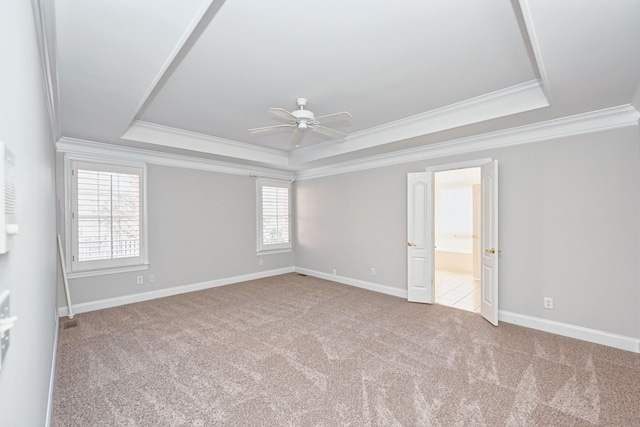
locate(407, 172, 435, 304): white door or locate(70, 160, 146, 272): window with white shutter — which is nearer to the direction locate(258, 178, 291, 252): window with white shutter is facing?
the white door

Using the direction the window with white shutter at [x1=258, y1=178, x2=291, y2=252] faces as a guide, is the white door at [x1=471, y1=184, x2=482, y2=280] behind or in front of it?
in front

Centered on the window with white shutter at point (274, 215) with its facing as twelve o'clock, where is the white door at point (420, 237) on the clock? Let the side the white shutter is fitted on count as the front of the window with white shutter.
The white door is roughly at 12 o'clock from the window with white shutter.

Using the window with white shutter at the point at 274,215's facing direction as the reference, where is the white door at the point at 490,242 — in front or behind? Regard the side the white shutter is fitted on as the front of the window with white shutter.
in front

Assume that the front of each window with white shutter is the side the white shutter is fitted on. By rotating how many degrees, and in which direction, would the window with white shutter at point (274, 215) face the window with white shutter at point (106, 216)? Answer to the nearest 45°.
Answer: approximately 90° to its right

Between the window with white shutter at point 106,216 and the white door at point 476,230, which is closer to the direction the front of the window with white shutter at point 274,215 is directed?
the white door

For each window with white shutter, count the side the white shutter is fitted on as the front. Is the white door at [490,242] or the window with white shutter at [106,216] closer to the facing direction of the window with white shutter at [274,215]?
the white door

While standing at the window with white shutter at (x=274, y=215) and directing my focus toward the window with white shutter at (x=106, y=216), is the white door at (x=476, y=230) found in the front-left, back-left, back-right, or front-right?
back-left

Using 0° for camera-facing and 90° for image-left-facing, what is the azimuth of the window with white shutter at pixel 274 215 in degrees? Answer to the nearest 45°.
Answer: approximately 315°
